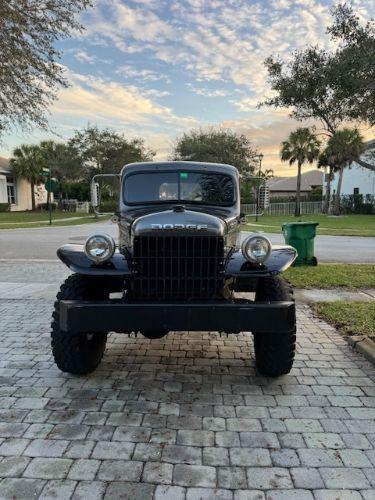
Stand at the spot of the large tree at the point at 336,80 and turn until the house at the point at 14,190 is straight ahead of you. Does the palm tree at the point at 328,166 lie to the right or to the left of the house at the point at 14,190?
right

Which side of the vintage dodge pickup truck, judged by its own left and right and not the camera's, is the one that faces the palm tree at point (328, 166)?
back

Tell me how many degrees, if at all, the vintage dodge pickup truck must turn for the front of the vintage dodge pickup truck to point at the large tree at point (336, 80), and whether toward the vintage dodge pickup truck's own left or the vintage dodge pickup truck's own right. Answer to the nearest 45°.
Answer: approximately 135° to the vintage dodge pickup truck's own left

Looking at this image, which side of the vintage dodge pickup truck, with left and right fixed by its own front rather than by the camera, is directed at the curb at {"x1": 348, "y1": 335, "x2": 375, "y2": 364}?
left

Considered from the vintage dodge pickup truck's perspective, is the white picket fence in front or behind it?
behind

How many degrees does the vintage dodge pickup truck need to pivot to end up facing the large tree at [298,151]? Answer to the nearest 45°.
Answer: approximately 180°

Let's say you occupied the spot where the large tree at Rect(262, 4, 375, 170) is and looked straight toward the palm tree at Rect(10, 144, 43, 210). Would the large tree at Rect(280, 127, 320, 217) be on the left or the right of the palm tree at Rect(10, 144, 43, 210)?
right

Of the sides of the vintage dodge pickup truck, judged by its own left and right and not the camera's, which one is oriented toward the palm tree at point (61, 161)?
back

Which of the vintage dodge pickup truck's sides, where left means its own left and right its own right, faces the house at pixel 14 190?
back

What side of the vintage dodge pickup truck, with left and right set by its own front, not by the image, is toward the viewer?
front

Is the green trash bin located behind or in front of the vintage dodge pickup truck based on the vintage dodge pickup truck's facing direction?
behind
